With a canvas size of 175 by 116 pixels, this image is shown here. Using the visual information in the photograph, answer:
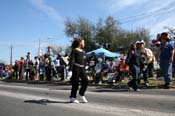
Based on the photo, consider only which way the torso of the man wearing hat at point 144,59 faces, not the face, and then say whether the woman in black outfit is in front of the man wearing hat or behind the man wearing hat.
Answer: in front

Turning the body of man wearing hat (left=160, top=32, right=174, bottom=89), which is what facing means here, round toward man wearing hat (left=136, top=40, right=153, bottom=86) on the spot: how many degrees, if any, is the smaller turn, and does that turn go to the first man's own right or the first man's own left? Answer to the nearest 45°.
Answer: approximately 90° to the first man's own right

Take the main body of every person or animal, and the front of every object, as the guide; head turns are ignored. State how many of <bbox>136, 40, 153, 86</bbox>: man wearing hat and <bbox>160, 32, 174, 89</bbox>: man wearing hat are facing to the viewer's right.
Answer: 0

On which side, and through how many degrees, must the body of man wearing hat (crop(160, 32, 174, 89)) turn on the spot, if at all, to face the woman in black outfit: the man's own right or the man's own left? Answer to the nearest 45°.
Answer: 0° — they already face them

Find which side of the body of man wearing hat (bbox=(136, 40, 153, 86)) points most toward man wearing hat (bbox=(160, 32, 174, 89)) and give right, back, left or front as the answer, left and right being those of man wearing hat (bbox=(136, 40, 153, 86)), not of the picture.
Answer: left

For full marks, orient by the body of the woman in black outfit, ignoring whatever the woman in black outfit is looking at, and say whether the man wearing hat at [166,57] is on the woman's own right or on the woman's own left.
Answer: on the woman's own left

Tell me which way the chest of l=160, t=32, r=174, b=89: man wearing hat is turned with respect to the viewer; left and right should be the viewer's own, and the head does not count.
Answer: facing the viewer and to the left of the viewer

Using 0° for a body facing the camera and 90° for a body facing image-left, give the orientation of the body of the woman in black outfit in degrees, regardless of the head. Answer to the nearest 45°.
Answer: approximately 315°
